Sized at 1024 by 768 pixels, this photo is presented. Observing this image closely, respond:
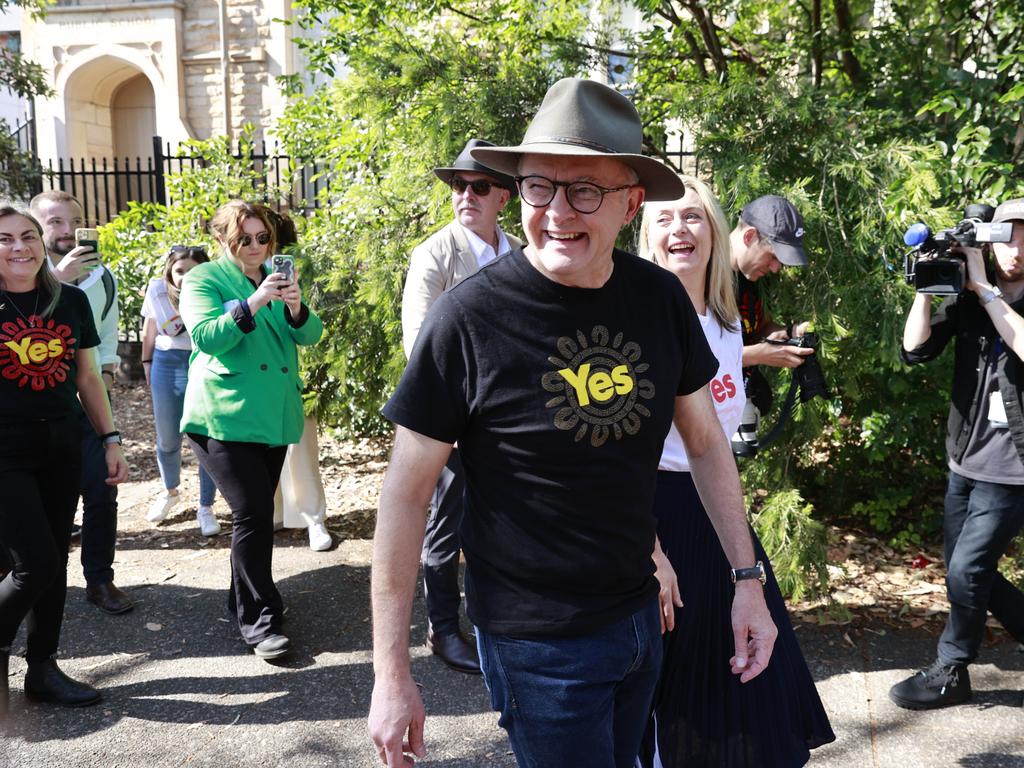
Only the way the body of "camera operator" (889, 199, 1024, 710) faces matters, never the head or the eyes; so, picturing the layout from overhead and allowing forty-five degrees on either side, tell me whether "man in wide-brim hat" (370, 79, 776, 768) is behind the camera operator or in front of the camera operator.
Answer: in front

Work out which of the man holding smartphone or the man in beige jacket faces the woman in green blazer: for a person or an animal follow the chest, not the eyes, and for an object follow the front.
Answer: the man holding smartphone

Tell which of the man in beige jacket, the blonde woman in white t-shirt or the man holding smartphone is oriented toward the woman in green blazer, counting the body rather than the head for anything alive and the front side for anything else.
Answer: the man holding smartphone

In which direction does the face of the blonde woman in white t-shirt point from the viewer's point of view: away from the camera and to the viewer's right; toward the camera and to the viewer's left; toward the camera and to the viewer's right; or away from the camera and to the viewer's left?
toward the camera and to the viewer's left

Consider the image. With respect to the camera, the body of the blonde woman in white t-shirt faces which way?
toward the camera

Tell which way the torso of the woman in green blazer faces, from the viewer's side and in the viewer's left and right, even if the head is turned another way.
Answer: facing the viewer and to the right of the viewer

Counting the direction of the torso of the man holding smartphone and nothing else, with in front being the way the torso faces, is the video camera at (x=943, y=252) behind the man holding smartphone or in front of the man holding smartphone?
in front

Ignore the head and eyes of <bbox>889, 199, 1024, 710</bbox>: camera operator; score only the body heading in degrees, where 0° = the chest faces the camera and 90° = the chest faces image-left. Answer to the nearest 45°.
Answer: approximately 45°

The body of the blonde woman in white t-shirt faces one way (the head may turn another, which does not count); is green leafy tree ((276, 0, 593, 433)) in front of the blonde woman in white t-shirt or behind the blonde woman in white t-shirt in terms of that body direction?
behind

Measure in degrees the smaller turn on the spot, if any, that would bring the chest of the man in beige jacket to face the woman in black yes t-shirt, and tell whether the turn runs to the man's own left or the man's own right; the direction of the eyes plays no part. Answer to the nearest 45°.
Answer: approximately 135° to the man's own right

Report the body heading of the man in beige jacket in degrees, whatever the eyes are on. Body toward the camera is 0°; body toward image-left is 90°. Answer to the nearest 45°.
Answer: approximately 315°

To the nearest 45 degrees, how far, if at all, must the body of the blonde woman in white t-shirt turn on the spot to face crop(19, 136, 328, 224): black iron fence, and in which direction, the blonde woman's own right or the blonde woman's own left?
approximately 135° to the blonde woman's own right

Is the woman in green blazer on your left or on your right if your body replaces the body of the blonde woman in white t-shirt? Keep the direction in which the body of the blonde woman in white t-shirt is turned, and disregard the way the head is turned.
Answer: on your right
